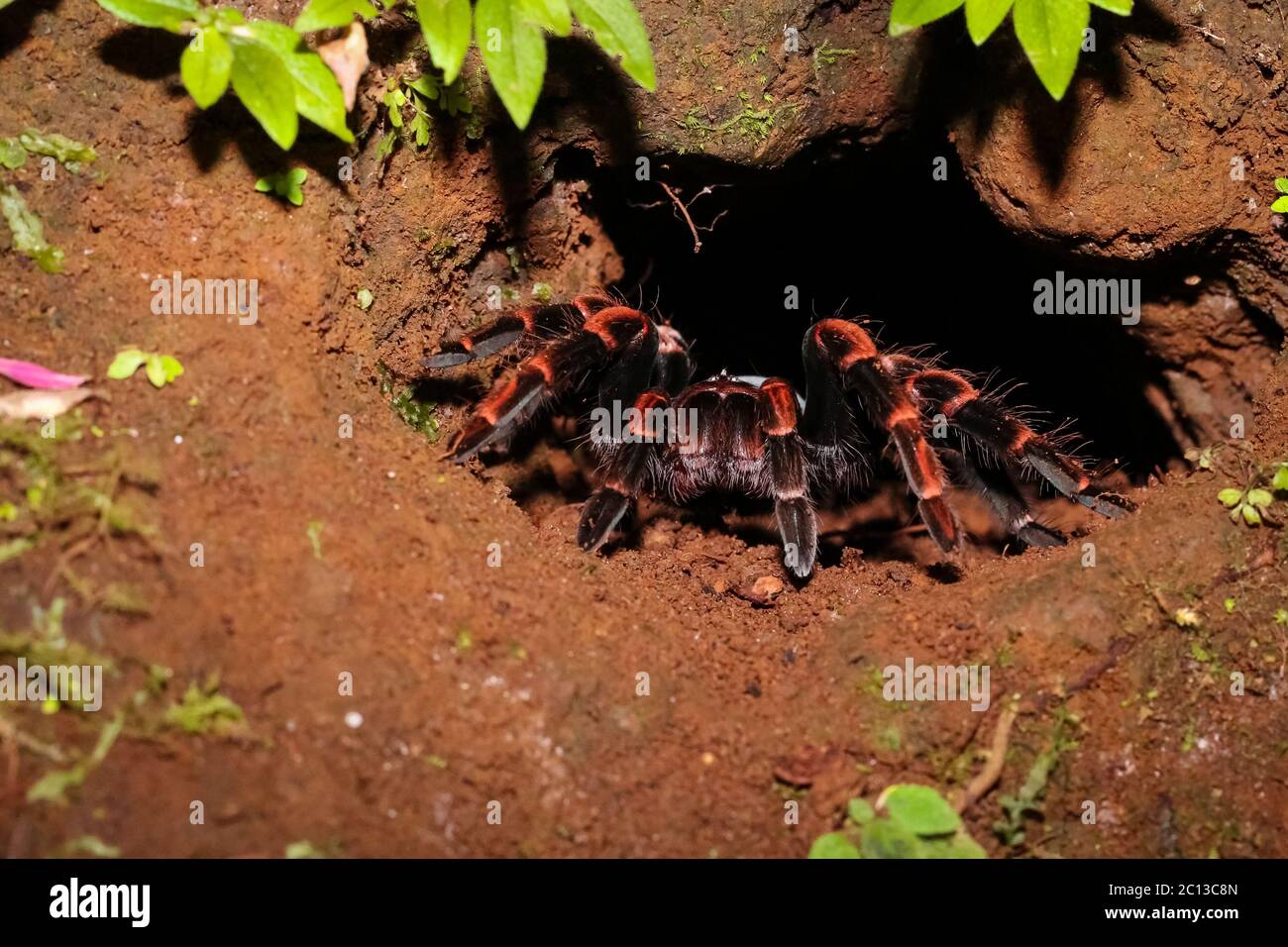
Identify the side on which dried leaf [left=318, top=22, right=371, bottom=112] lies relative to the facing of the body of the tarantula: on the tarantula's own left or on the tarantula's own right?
on the tarantula's own right

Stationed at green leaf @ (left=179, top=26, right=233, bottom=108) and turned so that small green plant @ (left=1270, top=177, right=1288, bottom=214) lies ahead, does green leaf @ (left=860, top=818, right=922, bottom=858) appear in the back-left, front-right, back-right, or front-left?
front-right

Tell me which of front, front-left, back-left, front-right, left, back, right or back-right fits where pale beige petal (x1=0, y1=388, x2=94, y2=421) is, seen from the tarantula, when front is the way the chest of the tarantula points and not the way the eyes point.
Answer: front-right

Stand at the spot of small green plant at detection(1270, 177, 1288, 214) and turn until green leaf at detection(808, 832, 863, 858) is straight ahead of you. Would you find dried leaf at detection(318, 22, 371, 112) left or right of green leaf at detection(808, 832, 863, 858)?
right

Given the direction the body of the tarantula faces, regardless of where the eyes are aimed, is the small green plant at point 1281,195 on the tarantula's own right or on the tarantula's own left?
on the tarantula's own left

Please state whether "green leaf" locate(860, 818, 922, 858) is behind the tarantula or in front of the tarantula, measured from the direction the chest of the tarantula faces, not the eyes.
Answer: in front

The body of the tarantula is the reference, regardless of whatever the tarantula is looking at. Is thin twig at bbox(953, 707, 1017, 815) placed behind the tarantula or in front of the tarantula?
in front

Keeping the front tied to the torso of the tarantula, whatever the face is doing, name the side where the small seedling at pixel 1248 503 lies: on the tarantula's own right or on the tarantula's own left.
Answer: on the tarantula's own left

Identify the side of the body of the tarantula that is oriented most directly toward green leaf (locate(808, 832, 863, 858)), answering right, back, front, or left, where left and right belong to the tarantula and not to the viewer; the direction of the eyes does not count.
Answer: front

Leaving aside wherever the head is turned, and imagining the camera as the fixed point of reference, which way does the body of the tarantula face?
toward the camera
